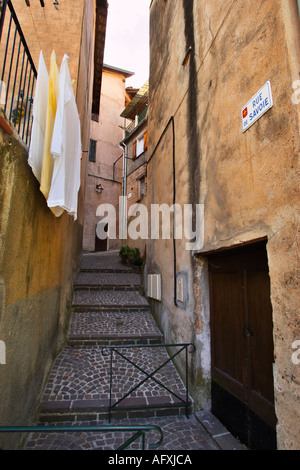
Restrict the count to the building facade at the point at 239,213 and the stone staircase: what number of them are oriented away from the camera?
0

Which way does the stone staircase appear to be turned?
toward the camera

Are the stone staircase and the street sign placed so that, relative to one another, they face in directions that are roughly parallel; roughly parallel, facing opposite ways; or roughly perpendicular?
roughly perpendicular

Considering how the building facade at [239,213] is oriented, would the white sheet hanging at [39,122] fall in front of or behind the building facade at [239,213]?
in front

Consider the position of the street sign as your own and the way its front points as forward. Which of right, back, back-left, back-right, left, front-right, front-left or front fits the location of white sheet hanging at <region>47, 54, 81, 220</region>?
front-right

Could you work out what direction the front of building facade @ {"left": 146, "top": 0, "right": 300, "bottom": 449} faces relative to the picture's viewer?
facing the viewer and to the left of the viewer

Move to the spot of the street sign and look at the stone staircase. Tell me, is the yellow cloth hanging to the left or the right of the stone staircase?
left

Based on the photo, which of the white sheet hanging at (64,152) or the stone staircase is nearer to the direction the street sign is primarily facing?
the white sheet hanging

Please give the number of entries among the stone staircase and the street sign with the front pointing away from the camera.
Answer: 0

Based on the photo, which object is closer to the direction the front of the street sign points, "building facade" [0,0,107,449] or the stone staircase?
the building facade

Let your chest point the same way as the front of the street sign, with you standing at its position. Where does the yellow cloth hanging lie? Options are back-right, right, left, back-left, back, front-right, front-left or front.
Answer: front-right

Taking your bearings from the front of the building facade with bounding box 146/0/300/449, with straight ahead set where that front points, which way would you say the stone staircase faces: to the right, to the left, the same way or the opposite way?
to the left

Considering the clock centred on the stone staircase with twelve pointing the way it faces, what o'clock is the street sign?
The street sign is roughly at 11 o'clock from the stone staircase.
